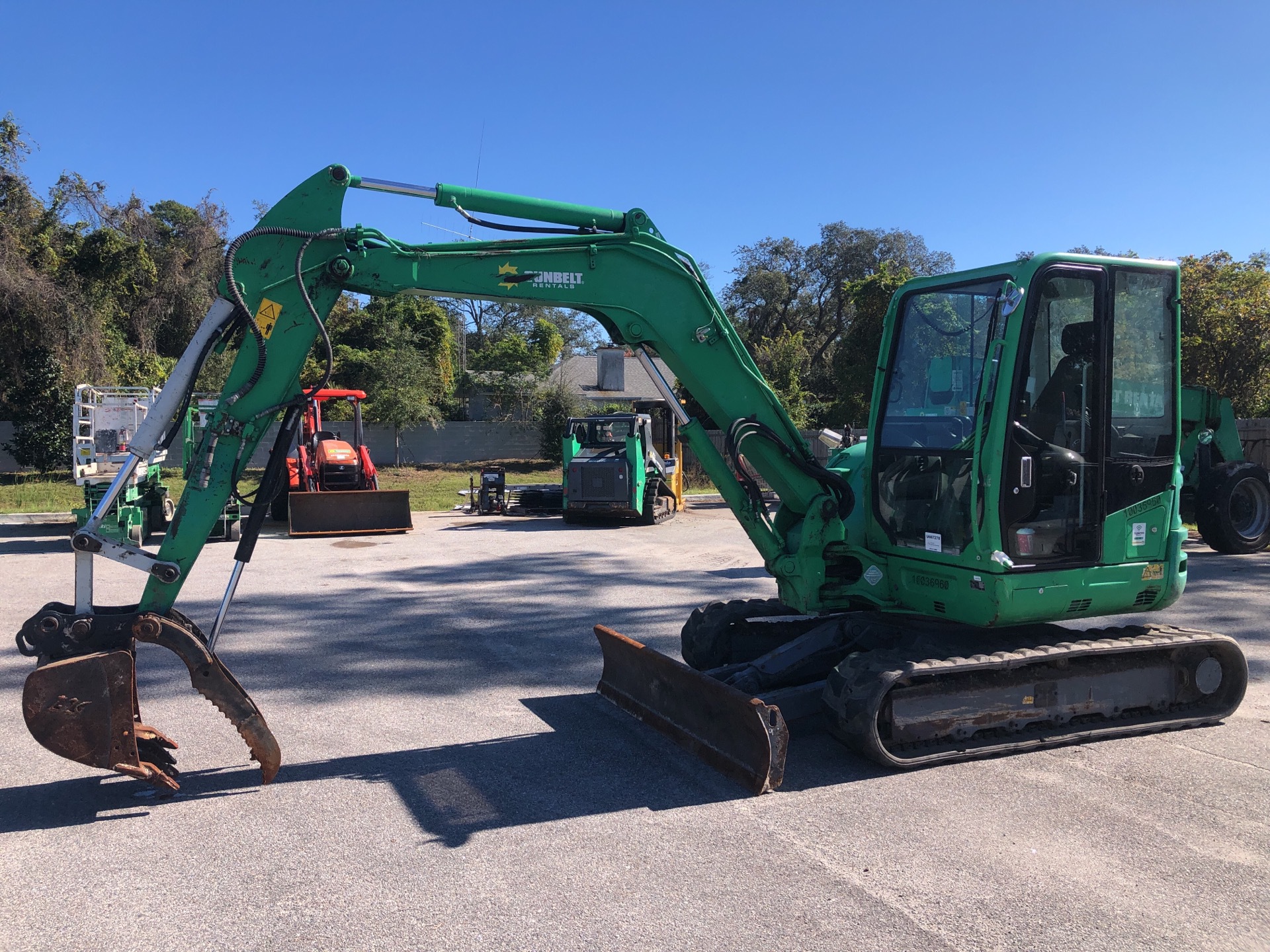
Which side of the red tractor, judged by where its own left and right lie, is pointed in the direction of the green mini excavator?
front

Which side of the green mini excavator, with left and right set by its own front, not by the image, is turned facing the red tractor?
right

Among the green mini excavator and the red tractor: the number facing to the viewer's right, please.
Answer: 0

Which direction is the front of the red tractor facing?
toward the camera

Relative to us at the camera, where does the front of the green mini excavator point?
facing the viewer and to the left of the viewer
